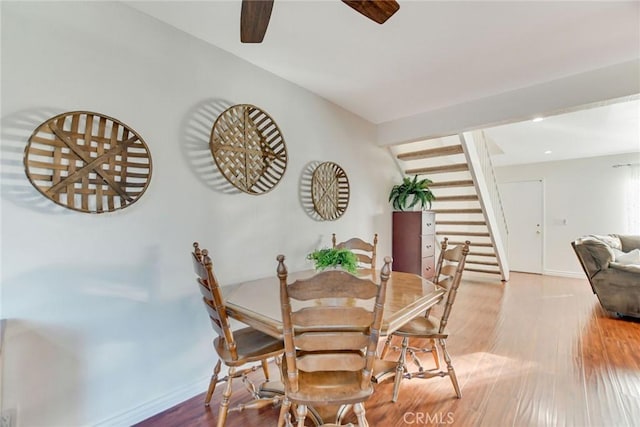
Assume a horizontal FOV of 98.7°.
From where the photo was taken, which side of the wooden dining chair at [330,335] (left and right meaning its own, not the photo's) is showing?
back

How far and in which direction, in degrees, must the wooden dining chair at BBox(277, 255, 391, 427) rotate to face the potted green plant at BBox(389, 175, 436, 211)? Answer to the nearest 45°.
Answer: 0° — it already faces it

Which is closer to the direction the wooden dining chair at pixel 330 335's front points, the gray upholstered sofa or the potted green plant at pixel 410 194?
the potted green plant

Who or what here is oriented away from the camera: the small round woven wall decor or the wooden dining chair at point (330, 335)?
the wooden dining chair

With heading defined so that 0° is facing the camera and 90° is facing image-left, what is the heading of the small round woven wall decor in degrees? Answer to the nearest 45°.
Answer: approximately 315°

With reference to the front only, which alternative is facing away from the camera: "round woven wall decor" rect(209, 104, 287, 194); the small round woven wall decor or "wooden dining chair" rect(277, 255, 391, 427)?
the wooden dining chair

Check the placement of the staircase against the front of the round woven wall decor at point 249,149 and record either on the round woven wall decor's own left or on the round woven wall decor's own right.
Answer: on the round woven wall decor's own left

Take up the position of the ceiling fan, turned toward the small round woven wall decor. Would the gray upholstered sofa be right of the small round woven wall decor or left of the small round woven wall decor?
right

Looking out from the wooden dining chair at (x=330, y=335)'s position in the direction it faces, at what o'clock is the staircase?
The staircase is roughly at 1 o'clock from the wooden dining chair.

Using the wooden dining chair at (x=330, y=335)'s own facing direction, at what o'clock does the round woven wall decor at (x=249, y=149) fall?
The round woven wall decor is roughly at 11 o'clock from the wooden dining chair.

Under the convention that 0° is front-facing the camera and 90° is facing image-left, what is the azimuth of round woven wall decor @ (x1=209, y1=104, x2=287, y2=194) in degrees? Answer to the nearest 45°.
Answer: approximately 315°
